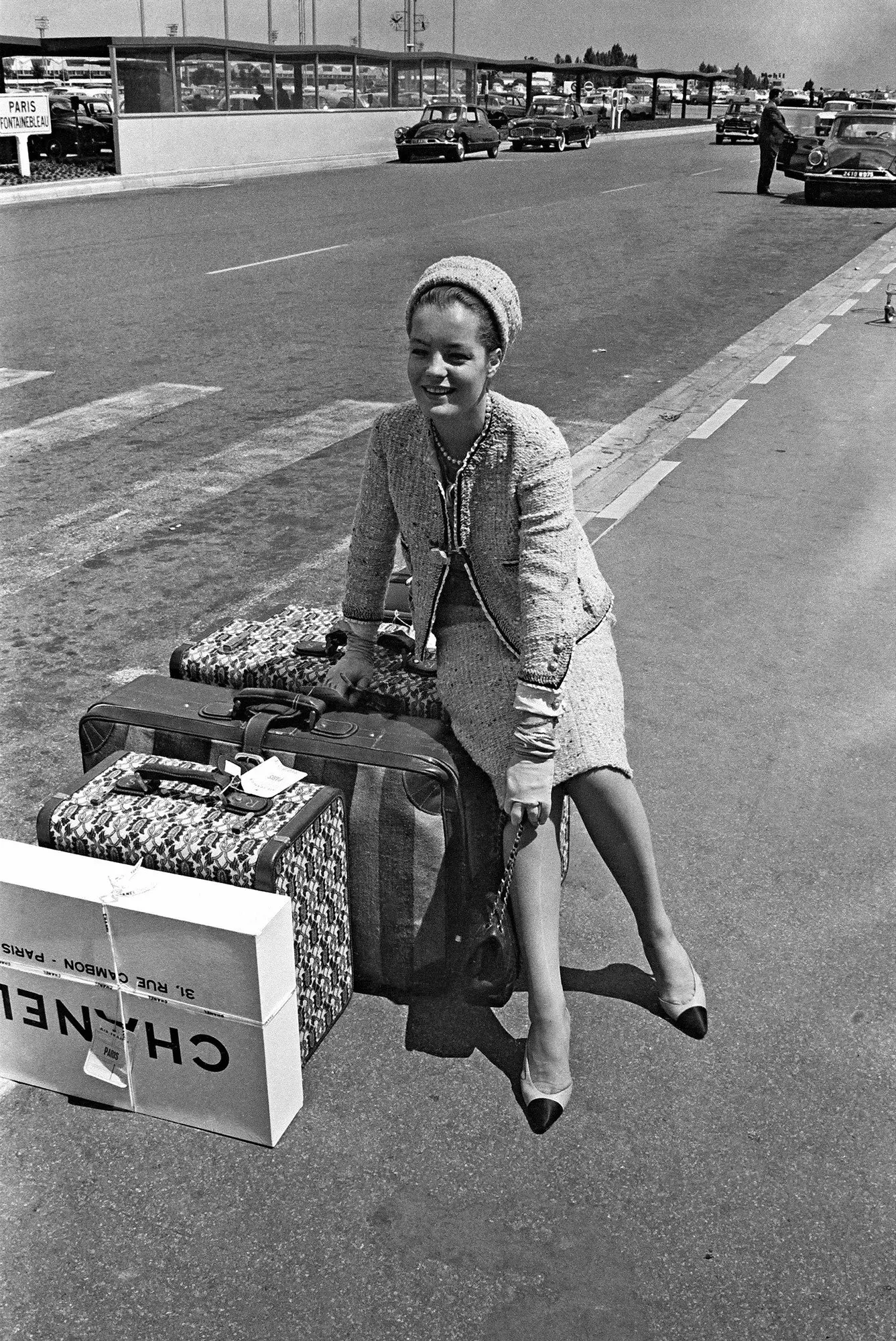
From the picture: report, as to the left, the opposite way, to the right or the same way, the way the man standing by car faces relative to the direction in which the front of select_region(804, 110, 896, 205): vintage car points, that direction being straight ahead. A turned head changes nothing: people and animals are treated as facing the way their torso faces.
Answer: to the left

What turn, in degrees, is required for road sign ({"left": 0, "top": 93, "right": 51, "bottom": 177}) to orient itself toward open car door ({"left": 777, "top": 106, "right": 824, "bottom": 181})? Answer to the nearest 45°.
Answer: approximately 90° to its left

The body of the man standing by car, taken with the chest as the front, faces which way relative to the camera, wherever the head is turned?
to the viewer's right

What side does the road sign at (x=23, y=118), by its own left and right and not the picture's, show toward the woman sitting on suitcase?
front

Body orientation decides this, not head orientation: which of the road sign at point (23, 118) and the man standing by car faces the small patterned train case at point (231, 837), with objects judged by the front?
the road sign

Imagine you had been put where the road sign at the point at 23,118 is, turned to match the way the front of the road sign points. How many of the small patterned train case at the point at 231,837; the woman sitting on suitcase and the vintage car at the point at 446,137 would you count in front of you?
2

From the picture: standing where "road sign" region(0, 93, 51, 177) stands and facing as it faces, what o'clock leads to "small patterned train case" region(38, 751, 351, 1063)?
The small patterned train case is roughly at 12 o'clock from the road sign.

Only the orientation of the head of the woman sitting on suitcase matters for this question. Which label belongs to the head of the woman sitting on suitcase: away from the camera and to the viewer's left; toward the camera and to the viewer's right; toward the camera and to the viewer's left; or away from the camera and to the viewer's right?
toward the camera and to the viewer's left

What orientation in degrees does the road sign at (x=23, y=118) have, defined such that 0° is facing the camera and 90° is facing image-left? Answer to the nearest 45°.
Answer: approximately 0°

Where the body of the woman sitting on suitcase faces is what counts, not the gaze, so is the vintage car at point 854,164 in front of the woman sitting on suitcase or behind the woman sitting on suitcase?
behind

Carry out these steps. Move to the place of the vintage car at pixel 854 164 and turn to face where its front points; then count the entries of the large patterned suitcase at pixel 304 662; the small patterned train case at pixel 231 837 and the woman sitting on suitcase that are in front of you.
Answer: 3

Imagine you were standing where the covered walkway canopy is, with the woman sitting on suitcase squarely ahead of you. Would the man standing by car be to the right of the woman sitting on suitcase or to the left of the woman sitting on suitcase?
left

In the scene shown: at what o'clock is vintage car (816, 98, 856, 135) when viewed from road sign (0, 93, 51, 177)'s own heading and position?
The vintage car is roughly at 9 o'clock from the road sign.

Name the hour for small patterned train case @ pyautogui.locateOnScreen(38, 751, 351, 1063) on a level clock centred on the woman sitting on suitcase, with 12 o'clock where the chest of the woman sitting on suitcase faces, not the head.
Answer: The small patterned train case is roughly at 2 o'clock from the woman sitting on suitcase.
